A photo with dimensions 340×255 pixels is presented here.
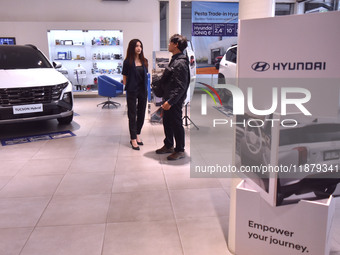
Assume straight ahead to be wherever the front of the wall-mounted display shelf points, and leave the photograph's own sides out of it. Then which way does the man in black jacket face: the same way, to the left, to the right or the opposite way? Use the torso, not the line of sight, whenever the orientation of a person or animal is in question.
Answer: to the right

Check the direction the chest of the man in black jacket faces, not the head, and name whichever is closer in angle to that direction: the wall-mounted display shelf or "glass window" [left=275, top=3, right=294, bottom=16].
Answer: the wall-mounted display shelf

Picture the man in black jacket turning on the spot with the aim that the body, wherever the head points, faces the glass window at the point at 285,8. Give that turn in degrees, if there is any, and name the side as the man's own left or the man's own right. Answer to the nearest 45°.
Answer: approximately 135° to the man's own right

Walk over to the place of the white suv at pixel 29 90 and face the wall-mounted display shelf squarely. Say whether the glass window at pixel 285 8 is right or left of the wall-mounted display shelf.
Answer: right

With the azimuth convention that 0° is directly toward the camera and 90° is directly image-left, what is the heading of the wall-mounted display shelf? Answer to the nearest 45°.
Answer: approximately 0°

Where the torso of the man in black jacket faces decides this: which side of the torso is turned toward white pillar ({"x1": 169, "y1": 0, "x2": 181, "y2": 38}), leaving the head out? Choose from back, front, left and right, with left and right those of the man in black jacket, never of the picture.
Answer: right

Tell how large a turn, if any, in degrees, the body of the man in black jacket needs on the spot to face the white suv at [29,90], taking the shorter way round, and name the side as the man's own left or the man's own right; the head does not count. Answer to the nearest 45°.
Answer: approximately 45° to the man's own right

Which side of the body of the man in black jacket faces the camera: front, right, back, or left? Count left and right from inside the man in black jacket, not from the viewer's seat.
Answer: left

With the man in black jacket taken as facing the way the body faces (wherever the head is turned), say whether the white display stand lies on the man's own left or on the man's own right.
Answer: on the man's own left

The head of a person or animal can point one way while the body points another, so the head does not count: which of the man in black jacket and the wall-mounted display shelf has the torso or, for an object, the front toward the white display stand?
the wall-mounted display shelf
